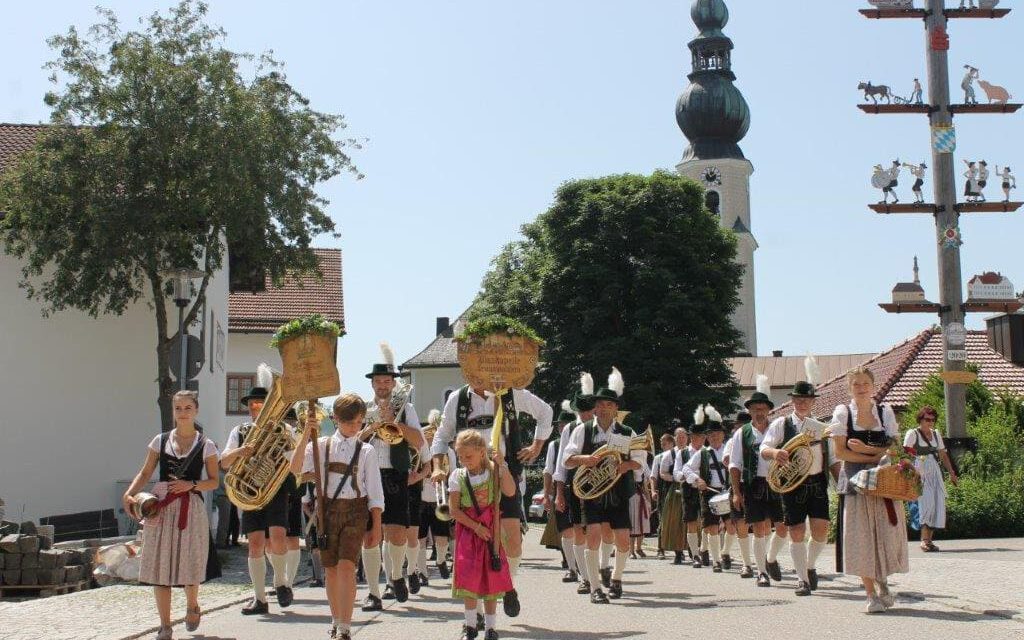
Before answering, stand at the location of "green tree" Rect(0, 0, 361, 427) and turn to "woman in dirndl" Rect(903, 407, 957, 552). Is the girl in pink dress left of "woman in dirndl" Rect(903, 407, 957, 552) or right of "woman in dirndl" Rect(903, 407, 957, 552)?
right

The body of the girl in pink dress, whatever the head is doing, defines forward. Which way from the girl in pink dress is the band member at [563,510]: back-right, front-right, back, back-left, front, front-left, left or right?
back

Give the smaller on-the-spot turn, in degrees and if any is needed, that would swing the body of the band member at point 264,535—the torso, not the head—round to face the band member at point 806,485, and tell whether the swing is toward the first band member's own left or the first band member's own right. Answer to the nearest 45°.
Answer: approximately 90° to the first band member's own left

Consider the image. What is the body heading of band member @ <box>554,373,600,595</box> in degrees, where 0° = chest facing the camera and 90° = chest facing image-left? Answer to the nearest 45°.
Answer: approximately 0°

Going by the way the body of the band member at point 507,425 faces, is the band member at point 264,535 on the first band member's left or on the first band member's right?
on the first band member's right

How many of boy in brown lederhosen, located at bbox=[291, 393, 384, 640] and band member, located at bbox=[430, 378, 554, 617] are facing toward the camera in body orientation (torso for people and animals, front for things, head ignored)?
2

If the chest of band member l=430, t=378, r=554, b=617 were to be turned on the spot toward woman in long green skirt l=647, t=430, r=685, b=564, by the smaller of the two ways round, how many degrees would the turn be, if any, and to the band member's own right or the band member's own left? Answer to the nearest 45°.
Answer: approximately 180°
